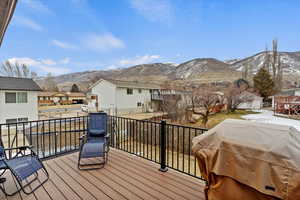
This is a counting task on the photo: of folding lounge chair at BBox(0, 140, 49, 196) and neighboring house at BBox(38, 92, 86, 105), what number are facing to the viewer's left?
0

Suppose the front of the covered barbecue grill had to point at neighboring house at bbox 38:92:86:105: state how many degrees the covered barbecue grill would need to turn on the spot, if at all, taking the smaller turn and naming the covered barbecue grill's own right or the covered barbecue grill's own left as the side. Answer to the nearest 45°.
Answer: approximately 90° to the covered barbecue grill's own right

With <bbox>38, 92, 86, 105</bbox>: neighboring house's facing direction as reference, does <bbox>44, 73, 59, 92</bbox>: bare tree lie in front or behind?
behind

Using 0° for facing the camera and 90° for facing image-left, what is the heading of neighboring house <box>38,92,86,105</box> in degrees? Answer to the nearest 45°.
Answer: approximately 0°

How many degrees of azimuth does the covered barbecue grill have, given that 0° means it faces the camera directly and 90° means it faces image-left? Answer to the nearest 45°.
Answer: approximately 45°

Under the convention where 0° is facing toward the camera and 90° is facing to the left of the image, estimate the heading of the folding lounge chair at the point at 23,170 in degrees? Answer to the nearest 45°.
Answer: approximately 315°

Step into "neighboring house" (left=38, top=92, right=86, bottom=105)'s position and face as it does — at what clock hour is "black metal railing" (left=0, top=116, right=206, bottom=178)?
The black metal railing is roughly at 12 o'clock from the neighboring house.

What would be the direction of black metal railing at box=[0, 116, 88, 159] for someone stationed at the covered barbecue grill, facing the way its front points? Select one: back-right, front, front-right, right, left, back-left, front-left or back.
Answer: front-right

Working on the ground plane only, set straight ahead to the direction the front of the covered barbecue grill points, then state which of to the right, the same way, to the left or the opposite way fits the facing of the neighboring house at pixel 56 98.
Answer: to the left

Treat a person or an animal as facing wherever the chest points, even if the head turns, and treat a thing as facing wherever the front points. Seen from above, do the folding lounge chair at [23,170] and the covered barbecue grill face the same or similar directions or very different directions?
very different directions

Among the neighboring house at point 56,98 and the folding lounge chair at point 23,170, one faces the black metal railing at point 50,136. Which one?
the neighboring house

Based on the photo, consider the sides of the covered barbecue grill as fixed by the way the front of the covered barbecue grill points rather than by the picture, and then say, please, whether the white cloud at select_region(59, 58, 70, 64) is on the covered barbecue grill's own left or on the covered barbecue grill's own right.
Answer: on the covered barbecue grill's own right

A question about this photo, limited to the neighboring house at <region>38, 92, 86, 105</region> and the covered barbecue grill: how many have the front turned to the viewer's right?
0
